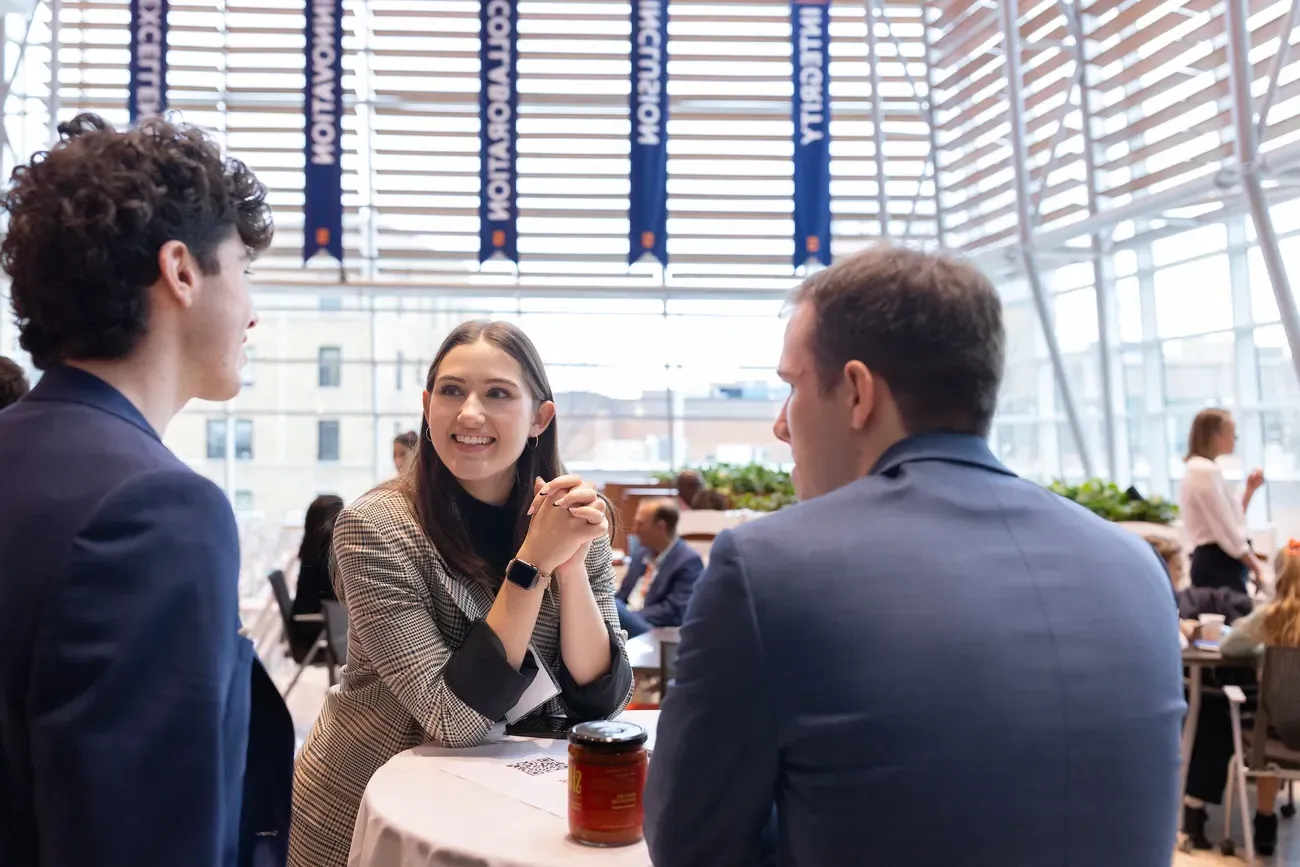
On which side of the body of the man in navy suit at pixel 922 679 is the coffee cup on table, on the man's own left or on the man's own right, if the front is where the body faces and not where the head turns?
on the man's own right

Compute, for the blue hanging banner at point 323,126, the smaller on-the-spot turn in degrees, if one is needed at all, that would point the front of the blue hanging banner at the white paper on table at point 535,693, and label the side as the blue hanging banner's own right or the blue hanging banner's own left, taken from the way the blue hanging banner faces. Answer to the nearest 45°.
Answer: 0° — it already faces it

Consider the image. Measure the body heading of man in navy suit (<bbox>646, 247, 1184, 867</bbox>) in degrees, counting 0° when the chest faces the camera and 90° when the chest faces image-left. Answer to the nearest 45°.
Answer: approximately 135°

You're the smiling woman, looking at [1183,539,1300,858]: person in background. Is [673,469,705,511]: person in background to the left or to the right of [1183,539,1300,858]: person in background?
left

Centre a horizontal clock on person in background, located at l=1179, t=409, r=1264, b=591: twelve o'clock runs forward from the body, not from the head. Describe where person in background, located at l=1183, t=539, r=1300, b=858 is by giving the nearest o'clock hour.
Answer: person in background, located at l=1183, t=539, r=1300, b=858 is roughly at 3 o'clock from person in background, located at l=1179, t=409, r=1264, b=591.

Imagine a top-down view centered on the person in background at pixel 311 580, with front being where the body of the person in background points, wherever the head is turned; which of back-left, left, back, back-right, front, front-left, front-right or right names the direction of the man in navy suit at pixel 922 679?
right

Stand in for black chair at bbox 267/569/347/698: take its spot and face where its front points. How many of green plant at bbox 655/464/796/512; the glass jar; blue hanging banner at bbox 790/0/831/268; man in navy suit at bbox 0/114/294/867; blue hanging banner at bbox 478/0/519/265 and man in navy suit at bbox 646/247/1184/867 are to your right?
3

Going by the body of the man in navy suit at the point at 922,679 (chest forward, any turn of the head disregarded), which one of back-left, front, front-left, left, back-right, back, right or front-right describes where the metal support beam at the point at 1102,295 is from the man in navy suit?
front-right

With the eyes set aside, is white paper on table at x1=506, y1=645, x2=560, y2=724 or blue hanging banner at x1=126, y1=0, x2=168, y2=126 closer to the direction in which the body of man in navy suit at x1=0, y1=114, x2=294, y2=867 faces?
the white paper on table

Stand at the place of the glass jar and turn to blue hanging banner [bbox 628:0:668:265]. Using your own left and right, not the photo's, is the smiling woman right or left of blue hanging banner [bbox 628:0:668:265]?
left

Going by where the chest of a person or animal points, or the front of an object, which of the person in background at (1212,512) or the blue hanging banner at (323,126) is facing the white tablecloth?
the blue hanging banner

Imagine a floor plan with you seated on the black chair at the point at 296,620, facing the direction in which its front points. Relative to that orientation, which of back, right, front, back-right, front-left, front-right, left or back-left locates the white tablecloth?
right

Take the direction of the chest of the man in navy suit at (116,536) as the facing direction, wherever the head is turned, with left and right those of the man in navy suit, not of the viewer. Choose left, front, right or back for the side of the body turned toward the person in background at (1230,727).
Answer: front
